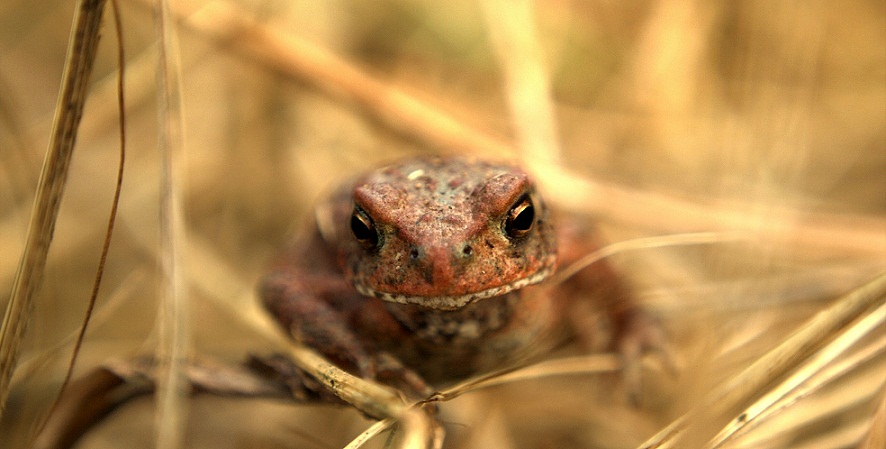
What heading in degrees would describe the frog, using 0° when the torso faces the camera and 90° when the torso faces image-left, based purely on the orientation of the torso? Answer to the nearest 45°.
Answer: approximately 0°

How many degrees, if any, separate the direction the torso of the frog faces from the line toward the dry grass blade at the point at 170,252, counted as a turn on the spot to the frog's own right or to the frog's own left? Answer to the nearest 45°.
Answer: approximately 90° to the frog's own right

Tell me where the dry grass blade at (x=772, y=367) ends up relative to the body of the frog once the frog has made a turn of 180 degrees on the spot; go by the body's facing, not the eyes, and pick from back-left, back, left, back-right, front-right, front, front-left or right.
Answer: right

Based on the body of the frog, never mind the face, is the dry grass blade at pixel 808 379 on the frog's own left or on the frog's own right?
on the frog's own left

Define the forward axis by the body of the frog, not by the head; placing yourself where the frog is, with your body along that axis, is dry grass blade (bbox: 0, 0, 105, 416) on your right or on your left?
on your right

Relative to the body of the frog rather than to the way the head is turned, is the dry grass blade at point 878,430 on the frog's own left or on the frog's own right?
on the frog's own left
